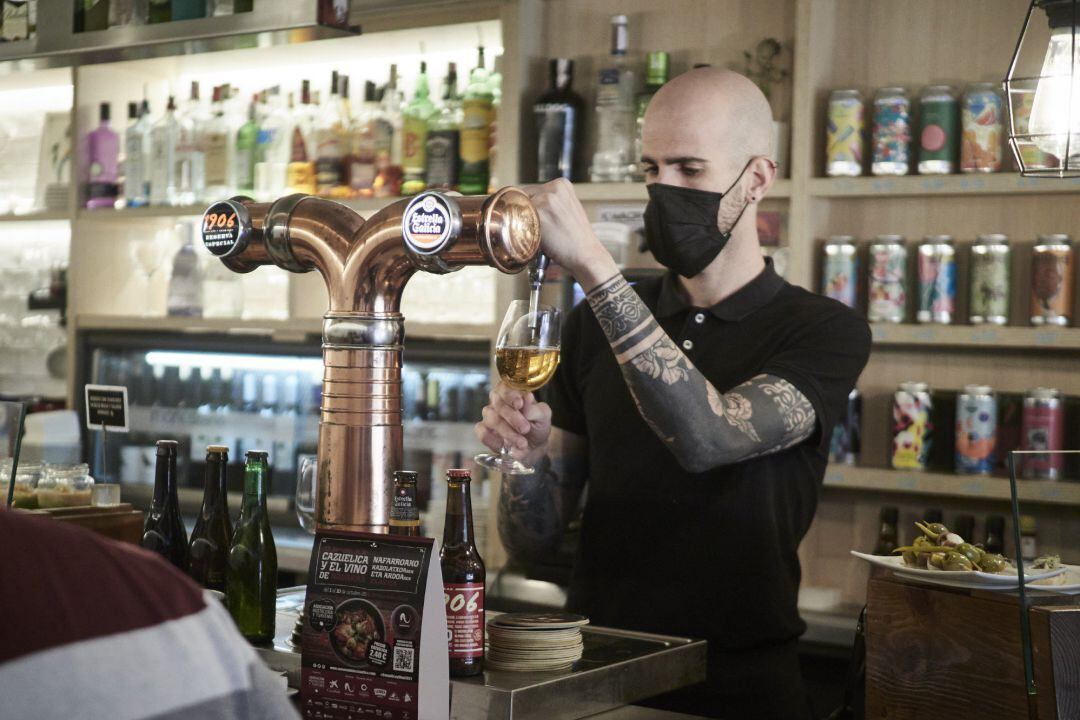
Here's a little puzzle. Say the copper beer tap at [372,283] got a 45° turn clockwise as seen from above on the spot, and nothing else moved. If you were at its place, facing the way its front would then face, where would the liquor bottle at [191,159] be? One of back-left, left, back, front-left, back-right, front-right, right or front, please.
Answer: right

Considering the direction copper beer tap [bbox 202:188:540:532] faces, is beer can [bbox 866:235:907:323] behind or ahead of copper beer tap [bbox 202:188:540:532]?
behind

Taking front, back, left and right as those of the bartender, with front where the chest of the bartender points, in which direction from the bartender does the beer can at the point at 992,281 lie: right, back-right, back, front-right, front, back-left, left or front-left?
back

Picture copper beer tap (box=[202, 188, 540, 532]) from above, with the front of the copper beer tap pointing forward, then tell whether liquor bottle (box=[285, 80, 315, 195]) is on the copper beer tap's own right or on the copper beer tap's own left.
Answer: on the copper beer tap's own right

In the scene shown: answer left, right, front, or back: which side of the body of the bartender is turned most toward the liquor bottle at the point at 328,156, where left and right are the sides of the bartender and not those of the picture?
right

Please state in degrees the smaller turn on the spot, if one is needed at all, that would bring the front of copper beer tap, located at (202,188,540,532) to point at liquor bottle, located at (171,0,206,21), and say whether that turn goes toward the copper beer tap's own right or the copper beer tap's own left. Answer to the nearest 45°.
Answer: approximately 135° to the copper beer tap's own right

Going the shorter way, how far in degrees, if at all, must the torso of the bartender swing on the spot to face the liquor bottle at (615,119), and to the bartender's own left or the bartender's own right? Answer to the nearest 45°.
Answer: approximately 135° to the bartender's own right

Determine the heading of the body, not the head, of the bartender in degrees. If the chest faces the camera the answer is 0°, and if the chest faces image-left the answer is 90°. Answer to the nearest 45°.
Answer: approximately 45°

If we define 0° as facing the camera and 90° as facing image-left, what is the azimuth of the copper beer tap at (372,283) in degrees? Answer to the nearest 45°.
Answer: approximately 45°

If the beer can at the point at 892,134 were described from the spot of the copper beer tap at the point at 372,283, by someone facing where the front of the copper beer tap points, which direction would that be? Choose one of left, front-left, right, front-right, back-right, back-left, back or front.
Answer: back

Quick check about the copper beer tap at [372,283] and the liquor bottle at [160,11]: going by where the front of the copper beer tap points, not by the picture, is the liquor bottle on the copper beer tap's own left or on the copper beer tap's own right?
on the copper beer tap's own right
